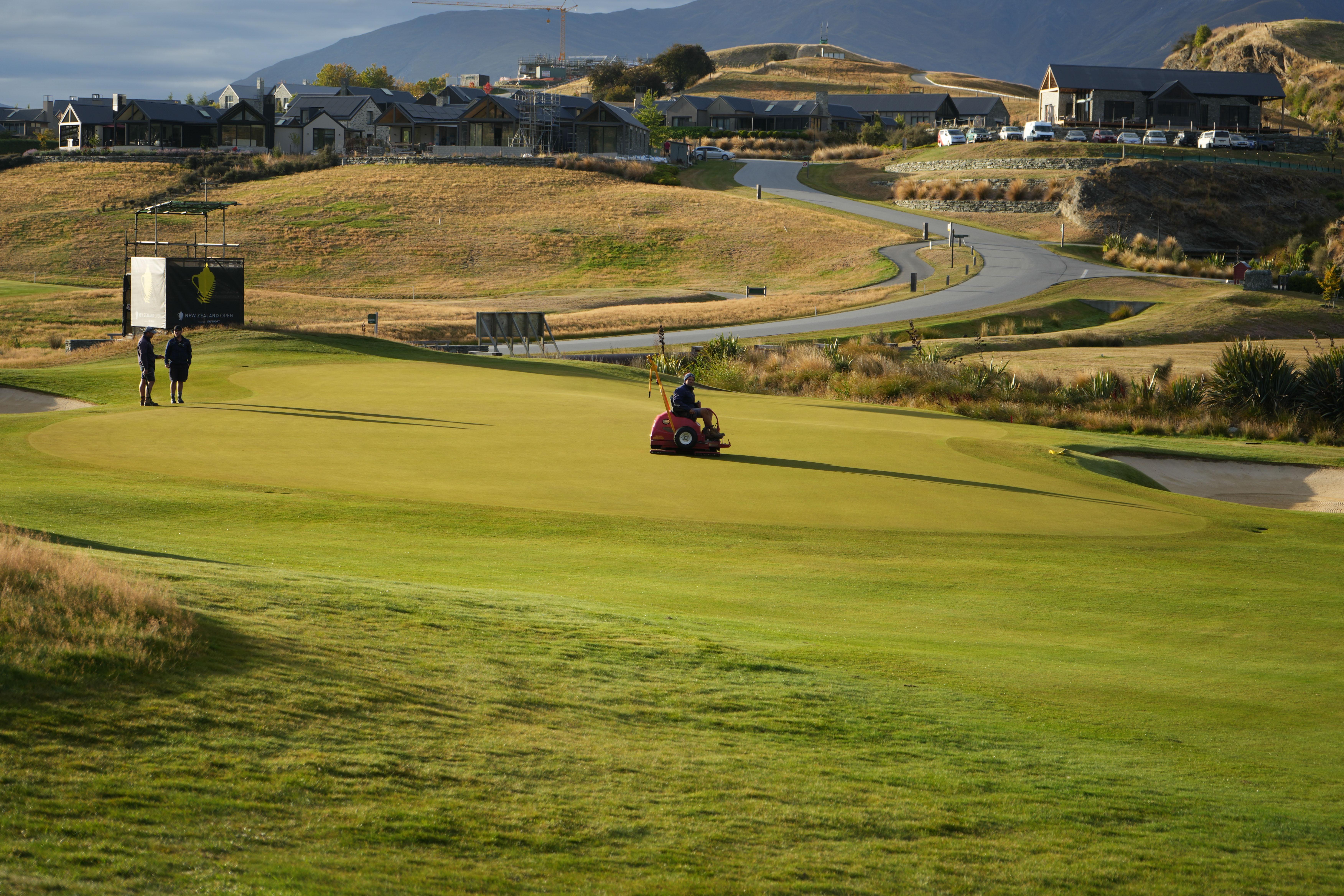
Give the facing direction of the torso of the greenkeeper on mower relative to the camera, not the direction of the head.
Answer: to the viewer's right

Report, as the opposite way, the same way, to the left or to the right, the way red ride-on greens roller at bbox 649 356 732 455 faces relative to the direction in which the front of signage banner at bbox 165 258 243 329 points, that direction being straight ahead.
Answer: to the left

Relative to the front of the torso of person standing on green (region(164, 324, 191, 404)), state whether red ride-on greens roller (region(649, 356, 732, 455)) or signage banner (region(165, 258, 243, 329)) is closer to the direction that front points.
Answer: the red ride-on greens roller

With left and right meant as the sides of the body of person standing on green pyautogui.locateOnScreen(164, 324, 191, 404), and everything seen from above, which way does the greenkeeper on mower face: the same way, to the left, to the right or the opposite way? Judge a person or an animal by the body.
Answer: to the left

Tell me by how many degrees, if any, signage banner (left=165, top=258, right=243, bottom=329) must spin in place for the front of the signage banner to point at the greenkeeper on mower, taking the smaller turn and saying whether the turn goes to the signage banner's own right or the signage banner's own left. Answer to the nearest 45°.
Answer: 0° — it already faces them

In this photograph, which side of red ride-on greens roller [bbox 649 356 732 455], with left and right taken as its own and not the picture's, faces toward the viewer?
right

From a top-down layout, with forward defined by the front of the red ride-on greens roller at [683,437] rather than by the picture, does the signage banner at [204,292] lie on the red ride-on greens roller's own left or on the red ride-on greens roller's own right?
on the red ride-on greens roller's own left

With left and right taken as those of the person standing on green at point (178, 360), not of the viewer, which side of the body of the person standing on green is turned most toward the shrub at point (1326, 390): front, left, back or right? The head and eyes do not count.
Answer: left

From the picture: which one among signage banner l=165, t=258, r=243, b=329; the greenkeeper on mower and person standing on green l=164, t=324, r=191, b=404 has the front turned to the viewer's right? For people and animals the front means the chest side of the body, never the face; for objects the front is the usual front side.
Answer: the greenkeeper on mower

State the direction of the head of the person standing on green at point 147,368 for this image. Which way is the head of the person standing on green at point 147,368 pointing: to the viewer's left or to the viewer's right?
to the viewer's right

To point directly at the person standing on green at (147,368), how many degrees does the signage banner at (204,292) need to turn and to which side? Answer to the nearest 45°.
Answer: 0° — it already faces them

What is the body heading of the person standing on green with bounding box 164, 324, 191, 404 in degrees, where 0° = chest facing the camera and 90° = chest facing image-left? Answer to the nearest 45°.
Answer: approximately 0°

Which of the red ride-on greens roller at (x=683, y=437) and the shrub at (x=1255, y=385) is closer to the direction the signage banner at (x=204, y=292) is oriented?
the red ride-on greens roller
